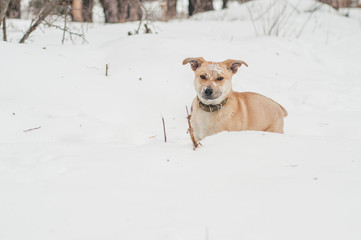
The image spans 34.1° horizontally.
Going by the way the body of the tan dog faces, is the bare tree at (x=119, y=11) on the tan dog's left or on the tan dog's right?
on the tan dog's right

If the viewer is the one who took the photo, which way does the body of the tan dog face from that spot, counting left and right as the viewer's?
facing the viewer and to the left of the viewer
